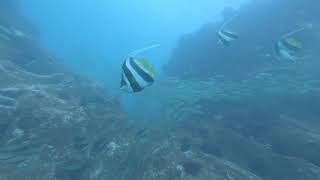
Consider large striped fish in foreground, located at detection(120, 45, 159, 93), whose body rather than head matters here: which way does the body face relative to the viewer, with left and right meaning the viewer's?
facing to the left of the viewer

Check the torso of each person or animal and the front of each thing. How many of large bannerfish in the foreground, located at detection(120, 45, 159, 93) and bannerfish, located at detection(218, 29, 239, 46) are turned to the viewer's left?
2

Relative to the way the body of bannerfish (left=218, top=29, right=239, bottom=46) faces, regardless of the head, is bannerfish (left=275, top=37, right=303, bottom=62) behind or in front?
behind

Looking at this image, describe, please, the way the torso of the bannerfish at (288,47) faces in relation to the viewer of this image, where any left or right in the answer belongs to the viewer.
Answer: facing to the left of the viewer

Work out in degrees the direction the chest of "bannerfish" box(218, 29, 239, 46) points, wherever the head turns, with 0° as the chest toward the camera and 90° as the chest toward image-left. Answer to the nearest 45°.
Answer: approximately 90°

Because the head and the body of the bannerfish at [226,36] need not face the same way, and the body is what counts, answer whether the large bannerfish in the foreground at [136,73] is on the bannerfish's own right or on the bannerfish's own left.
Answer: on the bannerfish's own left

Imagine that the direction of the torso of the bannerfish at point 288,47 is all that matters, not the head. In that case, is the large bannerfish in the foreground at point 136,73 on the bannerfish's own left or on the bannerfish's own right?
on the bannerfish's own left
